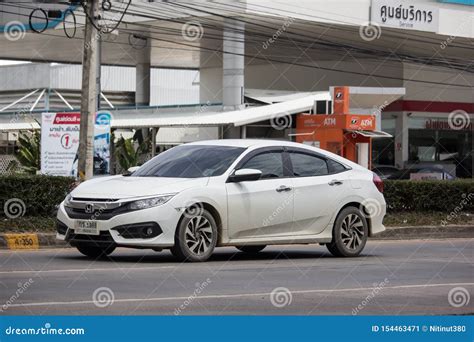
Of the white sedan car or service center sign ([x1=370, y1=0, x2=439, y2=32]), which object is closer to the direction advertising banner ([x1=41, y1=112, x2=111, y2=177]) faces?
the white sedan car

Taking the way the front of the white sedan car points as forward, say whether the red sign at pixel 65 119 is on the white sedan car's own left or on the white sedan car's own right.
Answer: on the white sedan car's own right

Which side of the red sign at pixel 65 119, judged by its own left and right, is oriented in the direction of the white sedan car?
front

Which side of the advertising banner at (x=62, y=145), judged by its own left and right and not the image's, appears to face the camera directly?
front

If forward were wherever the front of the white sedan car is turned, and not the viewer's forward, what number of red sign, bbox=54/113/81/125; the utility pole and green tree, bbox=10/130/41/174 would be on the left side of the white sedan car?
0

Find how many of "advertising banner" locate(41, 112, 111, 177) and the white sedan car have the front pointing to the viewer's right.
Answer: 0

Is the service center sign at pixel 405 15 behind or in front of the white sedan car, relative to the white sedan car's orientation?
behind

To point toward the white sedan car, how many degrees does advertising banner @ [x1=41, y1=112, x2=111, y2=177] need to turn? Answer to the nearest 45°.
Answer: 0° — it already faces it

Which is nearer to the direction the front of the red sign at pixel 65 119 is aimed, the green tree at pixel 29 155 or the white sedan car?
the white sedan car

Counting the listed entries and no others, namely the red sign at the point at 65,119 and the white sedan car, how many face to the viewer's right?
0

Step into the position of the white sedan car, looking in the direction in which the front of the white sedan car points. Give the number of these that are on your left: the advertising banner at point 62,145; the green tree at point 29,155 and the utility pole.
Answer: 0

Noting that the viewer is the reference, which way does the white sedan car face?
facing the viewer and to the left of the viewer
